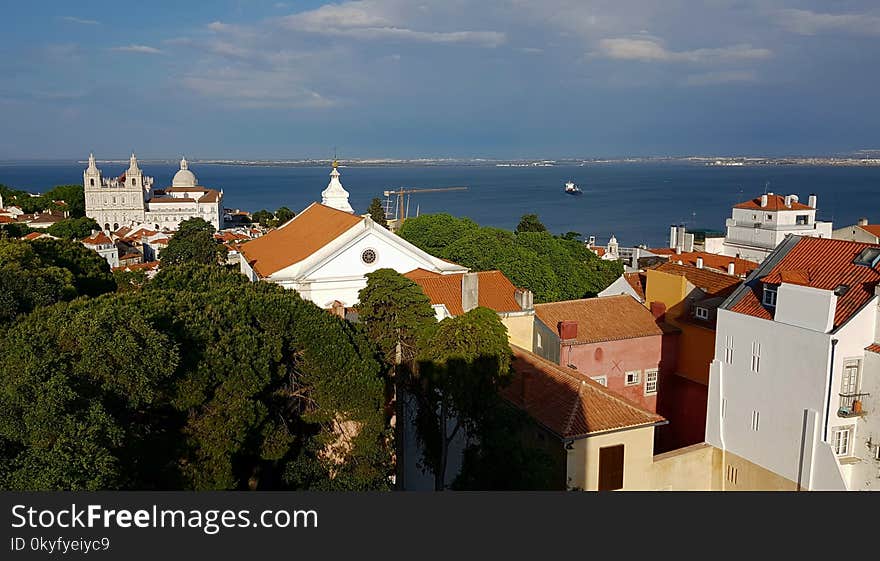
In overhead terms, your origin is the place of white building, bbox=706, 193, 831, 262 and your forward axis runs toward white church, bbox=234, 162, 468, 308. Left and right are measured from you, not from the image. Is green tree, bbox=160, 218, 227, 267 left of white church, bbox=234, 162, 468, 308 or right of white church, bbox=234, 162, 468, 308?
right

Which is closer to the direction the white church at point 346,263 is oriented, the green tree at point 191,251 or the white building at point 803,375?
the white building

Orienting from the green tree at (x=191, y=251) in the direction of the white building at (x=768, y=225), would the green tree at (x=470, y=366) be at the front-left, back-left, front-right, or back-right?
front-right

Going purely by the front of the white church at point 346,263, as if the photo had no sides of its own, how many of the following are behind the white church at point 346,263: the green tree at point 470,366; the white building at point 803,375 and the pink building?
0

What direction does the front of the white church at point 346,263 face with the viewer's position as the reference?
facing the viewer and to the right of the viewer

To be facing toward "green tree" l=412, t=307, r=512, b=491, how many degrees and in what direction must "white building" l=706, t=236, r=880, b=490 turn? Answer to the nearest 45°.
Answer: approximately 90° to its right

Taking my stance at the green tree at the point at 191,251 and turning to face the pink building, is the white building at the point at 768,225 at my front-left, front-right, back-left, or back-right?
front-left

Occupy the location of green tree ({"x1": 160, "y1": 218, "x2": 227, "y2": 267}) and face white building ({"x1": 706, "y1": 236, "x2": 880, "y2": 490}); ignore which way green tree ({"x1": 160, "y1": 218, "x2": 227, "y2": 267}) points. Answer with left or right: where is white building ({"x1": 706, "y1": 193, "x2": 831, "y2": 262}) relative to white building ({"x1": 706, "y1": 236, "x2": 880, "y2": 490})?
left

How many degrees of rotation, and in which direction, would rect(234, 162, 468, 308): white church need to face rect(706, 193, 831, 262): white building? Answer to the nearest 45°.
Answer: approximately 90° to its left

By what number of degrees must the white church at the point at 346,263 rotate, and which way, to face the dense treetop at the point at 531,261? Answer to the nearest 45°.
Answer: approximately 90° to its left

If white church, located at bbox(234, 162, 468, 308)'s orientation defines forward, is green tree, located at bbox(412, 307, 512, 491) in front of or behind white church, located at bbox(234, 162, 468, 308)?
in front

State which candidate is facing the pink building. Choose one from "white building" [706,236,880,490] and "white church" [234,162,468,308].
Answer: the white church
